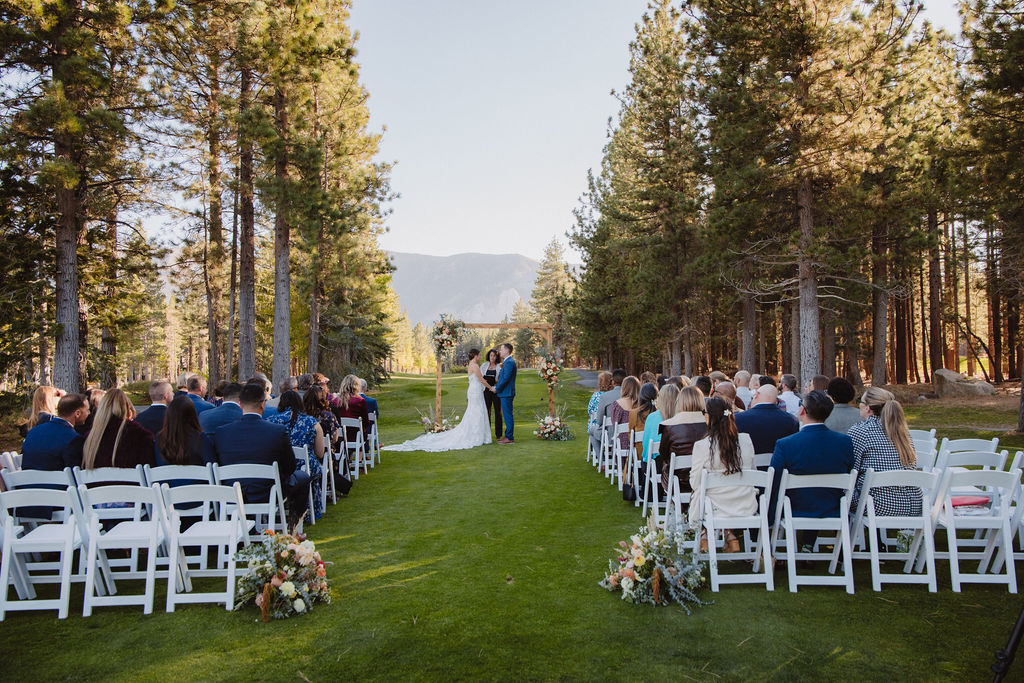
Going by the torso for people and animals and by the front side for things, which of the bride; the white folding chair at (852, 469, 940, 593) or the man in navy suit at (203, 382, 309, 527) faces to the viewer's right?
the bride

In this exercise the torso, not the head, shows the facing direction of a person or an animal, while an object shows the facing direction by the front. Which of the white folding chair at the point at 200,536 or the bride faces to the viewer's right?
the bride

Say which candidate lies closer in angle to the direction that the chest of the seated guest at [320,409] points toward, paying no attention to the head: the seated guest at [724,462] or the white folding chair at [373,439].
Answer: the white folding chair

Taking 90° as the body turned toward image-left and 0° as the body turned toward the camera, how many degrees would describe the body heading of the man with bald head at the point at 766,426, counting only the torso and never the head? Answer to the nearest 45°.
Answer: approximately 180°

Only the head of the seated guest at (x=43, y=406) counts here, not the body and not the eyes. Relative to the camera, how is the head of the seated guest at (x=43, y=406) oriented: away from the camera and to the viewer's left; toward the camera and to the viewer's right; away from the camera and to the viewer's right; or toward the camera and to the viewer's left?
away from the camera and to the viewer's right

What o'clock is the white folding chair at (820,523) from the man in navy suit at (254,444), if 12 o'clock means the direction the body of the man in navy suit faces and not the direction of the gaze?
The white folding chair is roughly at 4 o'clock from the man in navy suit.

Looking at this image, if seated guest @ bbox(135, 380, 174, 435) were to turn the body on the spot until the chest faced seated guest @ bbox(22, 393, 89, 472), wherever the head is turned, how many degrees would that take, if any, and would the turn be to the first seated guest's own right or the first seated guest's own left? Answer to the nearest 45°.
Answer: approximately 180°

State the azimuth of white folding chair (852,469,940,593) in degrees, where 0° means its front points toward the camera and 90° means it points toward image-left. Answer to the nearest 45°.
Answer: approximately 135°

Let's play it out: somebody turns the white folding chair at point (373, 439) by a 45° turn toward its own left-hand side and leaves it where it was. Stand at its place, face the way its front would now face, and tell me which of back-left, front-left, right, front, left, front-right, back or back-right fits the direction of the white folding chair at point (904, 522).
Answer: back-right

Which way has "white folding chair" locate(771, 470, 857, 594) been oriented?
away from the camera

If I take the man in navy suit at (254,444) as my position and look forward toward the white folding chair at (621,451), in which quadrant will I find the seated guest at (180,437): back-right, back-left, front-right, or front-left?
back-left

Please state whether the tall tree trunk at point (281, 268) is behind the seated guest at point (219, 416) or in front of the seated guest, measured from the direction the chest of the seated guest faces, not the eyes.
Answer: in front

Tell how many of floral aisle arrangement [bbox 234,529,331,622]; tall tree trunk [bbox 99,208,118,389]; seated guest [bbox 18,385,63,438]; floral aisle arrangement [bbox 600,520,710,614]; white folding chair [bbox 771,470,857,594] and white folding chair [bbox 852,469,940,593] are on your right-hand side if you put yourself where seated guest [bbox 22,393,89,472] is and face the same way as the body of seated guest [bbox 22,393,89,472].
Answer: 4

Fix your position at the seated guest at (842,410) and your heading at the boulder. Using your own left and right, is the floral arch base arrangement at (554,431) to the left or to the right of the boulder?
left

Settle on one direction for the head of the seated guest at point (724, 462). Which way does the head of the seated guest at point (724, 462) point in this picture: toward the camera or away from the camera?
away from the camera

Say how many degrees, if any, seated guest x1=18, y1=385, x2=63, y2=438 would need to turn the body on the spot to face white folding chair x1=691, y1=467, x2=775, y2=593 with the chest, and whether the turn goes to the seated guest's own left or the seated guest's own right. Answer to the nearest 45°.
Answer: approximately 90° to the seated guest's own right

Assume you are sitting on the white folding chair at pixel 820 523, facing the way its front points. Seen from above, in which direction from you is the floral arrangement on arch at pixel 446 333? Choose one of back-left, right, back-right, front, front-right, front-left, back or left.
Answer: front-left

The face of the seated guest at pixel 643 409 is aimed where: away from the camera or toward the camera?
away from the camera
